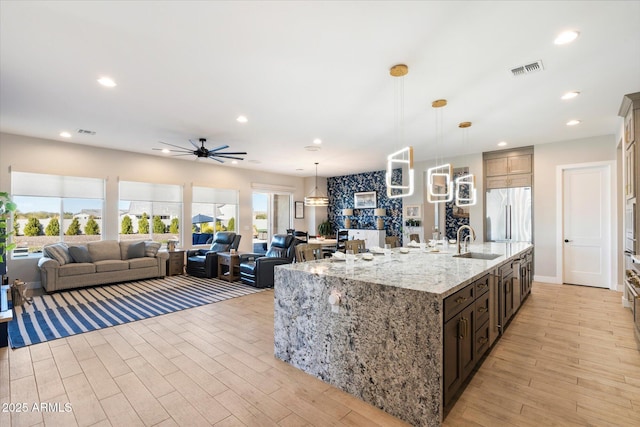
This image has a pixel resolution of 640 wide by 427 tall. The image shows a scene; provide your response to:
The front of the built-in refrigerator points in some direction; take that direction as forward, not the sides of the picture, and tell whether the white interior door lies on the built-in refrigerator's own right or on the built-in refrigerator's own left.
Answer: on the built-in refrigerator's own left

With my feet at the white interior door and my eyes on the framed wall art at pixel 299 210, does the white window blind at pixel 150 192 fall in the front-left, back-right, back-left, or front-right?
front-left

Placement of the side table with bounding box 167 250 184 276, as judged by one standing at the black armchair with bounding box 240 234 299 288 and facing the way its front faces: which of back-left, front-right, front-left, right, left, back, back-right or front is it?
right

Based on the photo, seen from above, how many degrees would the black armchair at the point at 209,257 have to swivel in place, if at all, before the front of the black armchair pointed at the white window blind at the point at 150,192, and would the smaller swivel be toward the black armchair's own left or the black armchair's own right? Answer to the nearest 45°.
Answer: approximately 90° to the black armchair's own right

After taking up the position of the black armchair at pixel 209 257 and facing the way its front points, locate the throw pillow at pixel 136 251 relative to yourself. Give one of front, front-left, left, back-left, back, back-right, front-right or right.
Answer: front-right

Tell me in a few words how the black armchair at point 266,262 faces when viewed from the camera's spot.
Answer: facing the viewer and to the left of the viewer

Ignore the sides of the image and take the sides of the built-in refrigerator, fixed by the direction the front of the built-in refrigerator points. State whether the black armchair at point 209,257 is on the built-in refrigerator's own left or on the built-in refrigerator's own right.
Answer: on the built-in refrigerator's own right

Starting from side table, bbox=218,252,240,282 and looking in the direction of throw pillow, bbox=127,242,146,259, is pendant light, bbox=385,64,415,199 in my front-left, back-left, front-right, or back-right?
back-left

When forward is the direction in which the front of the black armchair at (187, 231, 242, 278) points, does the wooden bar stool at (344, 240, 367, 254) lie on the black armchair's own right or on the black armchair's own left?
on the black armchair's own left

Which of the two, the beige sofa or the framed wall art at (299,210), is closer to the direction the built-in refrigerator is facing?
the beige sofa

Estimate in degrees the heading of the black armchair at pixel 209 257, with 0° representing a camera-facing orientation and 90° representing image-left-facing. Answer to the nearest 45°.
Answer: approximately 45°

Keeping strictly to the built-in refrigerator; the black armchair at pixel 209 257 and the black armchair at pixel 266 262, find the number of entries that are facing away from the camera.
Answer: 0

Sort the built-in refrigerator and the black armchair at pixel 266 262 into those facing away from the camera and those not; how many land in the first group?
0

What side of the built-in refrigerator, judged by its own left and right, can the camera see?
front

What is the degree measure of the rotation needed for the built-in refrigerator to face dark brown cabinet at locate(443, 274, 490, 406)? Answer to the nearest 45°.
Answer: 0° — it already faces it

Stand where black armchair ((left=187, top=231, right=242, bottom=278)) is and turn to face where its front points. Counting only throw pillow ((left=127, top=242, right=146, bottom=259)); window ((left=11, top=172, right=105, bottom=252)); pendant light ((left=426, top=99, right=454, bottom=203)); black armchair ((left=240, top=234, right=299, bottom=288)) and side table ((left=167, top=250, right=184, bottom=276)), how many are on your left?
2

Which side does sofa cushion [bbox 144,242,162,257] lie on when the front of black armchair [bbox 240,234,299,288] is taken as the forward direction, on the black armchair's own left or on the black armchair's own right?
on the black armchair's own right

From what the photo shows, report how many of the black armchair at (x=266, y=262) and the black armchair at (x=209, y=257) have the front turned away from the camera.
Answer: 0
